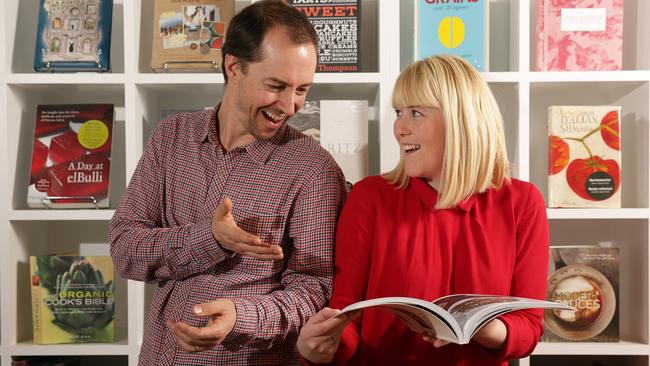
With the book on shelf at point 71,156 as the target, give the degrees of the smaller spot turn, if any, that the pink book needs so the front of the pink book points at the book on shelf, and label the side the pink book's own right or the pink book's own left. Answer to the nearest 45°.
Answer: approximately 90° to the pink book's own right

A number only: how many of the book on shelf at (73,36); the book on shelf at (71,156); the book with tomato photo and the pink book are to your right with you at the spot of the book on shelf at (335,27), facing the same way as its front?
2

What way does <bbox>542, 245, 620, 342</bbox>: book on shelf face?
toward the camera

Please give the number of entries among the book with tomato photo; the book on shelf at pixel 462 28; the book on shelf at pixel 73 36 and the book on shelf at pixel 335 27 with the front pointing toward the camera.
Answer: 4

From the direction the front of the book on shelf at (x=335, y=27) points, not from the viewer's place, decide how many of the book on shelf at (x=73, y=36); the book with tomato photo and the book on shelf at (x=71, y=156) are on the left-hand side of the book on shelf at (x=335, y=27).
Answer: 1

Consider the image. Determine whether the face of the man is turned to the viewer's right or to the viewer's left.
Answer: to the viewer's right

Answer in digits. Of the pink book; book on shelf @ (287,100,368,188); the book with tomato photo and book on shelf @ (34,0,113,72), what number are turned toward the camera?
4

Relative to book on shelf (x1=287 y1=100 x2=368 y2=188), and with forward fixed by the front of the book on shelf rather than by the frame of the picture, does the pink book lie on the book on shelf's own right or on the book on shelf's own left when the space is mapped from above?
on the book on shelf's own left

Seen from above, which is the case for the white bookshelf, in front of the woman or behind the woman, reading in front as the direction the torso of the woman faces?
behind

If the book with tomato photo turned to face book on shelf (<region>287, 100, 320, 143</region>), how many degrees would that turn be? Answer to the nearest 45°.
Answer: approximately 90° to its right

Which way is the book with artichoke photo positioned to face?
toward the camera

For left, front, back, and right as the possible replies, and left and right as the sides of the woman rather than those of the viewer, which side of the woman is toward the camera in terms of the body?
front
